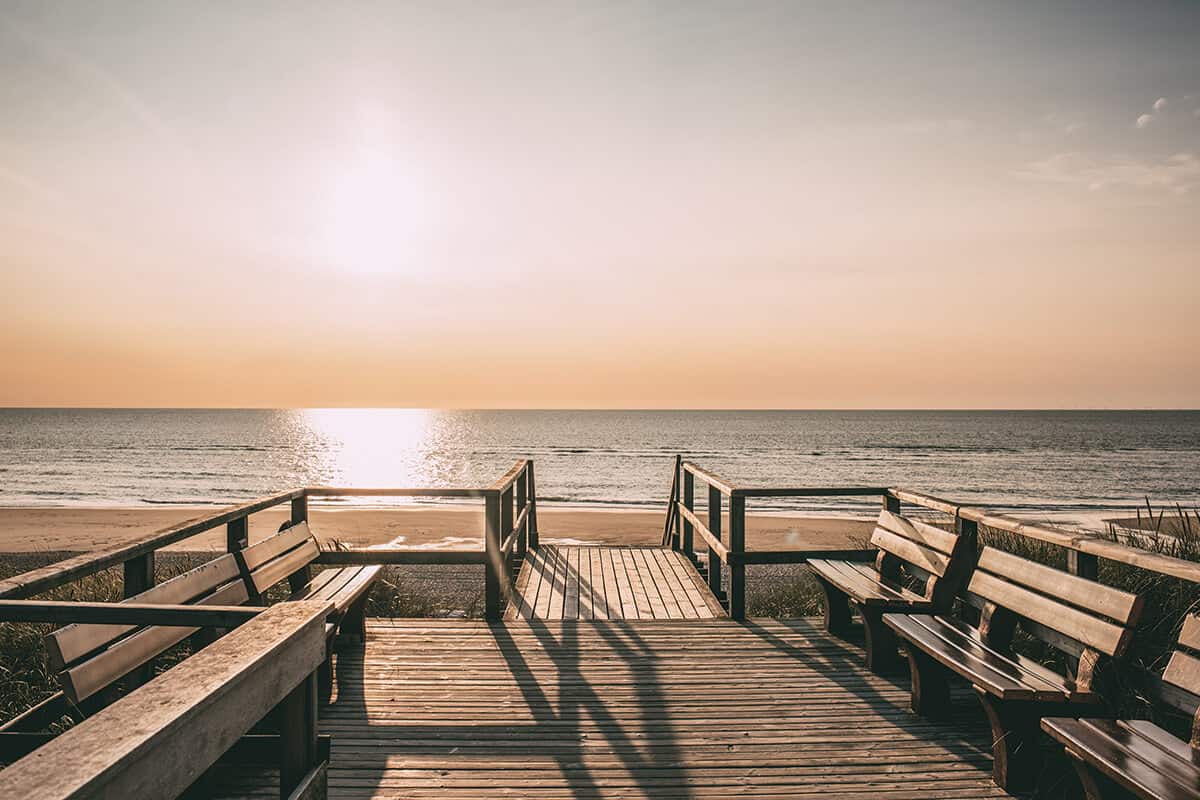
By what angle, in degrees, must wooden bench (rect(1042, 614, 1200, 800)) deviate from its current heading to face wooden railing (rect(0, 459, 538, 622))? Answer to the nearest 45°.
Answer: approximately 45° to its right

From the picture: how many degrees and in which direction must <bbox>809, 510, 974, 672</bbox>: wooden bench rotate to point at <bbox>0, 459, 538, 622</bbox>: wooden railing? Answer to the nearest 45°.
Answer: approximately 45° to its right

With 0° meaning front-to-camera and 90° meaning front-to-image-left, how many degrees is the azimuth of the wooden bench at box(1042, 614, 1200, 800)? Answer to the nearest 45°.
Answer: approximately 45°

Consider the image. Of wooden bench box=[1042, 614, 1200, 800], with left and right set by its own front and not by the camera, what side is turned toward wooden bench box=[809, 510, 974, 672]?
right

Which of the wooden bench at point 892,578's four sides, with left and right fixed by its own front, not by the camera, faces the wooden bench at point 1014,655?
left

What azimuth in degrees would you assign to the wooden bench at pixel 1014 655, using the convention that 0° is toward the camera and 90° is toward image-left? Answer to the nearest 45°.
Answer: approximately 45°

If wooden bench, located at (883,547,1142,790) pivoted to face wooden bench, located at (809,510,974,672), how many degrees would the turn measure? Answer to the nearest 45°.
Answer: approximately 90° to its right
